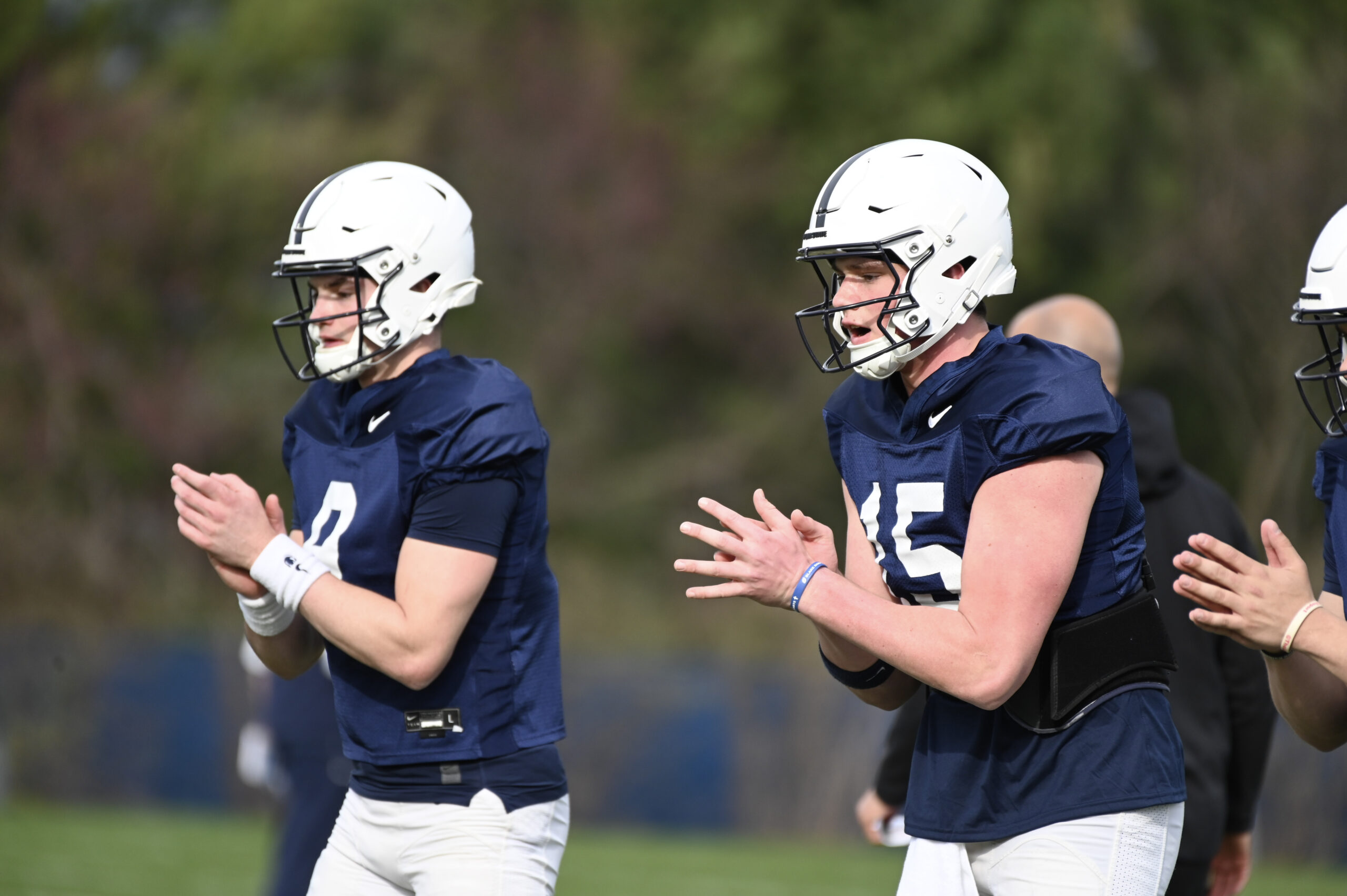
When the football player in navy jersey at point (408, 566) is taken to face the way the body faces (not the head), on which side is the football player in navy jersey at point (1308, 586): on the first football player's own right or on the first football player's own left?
on the first football player's own left

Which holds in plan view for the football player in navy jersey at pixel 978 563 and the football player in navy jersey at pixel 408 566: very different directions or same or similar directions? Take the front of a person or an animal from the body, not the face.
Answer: same or similar directions

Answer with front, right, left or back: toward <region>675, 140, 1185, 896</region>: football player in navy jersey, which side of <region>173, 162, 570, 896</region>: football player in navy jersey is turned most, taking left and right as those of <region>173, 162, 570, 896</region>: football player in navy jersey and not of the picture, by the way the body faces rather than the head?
left

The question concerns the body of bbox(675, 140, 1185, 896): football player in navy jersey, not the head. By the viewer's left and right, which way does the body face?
facing the viewer and to the left of the viewer

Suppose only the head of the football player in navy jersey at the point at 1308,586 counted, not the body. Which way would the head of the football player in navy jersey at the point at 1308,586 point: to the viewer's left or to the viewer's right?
to the viewer's left

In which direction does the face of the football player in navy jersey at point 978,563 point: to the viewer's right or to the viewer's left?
to the viewer's left

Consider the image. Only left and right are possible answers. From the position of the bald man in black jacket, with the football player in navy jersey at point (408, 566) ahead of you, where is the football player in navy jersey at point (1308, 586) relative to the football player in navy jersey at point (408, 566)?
left

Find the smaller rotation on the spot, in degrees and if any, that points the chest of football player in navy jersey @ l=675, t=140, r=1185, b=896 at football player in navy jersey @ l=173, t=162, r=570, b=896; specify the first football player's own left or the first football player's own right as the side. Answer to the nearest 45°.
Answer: approximately 45° to the first football player's own right

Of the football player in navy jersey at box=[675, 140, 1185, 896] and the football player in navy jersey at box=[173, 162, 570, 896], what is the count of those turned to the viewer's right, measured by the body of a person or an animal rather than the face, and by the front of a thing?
0

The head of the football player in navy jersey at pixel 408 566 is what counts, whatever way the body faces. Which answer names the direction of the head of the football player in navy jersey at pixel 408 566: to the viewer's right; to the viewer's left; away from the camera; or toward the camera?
to the viewer's left

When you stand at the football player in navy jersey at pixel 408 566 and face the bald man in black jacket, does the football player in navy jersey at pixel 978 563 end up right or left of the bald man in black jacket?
right

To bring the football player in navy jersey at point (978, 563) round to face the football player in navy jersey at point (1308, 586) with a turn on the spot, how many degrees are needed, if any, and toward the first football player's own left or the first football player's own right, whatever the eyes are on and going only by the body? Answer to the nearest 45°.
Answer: approximately 135° to the first football player's own left
